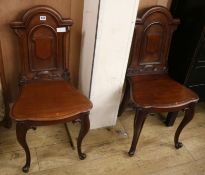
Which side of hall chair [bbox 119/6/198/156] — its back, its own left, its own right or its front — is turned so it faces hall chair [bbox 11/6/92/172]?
right

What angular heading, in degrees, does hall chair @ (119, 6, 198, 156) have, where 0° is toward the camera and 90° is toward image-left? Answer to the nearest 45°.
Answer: approximately 315°
